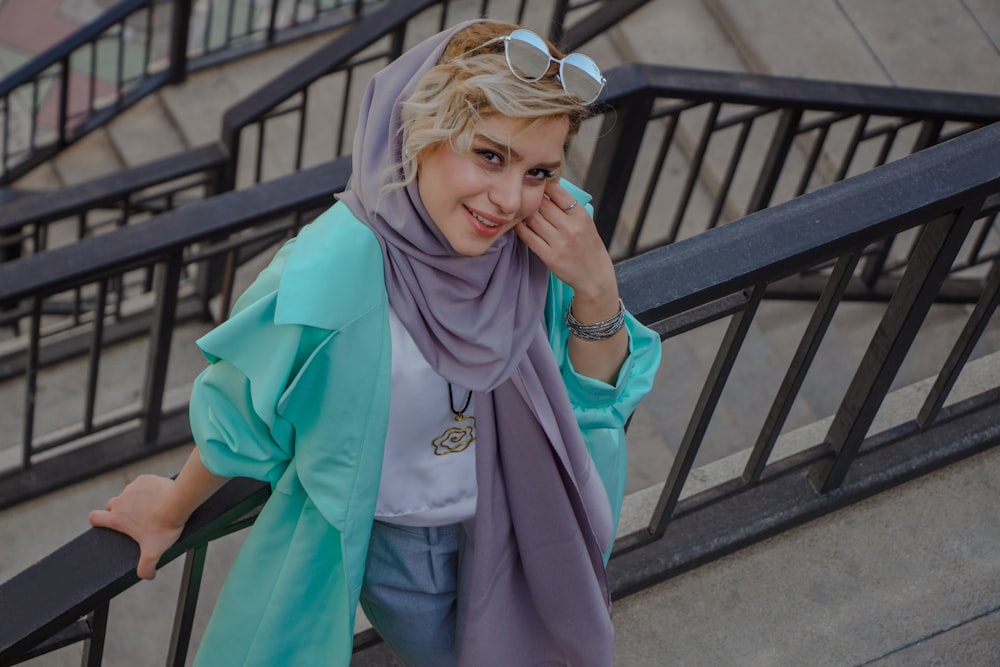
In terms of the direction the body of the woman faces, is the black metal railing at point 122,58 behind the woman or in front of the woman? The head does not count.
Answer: behind

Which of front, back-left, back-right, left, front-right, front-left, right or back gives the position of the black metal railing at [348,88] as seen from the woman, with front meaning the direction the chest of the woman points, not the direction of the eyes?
back-left

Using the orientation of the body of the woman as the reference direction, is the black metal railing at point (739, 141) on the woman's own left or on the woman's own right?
on the woman's own left

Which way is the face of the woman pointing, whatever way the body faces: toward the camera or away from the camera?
toward the camera

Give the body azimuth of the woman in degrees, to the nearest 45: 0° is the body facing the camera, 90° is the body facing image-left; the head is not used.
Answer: approximately 315°
